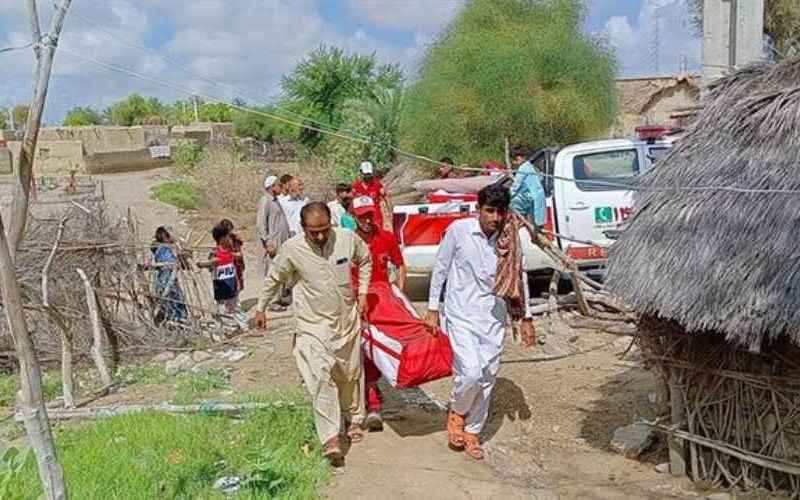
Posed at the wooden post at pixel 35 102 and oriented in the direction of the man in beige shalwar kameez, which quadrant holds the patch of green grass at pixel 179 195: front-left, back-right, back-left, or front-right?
front-left

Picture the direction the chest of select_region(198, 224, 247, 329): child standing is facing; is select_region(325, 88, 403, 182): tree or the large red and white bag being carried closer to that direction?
the large red and white bag being carried

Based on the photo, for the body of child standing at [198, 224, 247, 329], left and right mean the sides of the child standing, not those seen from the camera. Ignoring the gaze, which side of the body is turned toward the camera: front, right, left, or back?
front

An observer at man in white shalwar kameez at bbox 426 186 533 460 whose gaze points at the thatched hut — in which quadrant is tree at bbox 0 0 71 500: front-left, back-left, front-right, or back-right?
back-right

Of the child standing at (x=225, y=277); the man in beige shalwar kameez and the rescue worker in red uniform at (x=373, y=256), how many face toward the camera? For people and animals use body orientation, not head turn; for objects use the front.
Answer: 3

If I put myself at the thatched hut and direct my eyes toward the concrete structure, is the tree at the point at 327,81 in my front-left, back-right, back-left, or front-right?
front-left

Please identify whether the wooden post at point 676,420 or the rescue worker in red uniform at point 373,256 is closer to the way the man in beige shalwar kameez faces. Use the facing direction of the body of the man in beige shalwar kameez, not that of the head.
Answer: the wooden post

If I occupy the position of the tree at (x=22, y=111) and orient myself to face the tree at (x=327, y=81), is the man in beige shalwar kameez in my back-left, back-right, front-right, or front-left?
front-right

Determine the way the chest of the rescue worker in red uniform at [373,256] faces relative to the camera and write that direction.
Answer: toward the camera

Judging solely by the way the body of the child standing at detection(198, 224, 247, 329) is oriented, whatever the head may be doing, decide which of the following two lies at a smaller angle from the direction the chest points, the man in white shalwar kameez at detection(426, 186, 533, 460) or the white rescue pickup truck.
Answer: the man in white shalwar kameez

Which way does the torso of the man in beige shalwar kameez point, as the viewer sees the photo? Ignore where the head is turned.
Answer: toward the camera

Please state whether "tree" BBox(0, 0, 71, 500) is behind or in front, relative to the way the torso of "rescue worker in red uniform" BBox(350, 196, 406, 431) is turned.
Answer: in front
